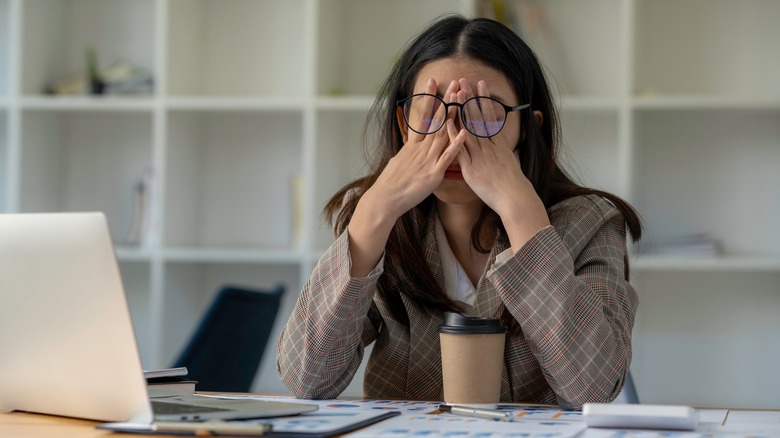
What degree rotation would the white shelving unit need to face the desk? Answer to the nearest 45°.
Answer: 0° — it already faces it

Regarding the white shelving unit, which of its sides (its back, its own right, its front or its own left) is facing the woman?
front

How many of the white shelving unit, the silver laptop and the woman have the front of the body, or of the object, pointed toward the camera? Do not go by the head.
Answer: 2

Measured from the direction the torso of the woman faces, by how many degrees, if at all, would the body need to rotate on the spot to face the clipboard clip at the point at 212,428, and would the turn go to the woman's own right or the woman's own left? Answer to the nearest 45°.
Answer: approximately 45° to the woman's own right

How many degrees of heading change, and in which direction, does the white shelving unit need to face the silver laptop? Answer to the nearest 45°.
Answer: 0° — it already faces it

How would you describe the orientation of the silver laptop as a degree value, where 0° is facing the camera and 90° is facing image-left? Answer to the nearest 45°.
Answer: approximately 225°

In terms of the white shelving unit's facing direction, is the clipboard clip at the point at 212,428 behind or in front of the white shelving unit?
in front

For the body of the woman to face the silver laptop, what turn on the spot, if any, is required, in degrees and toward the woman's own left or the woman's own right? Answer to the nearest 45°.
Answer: approximately 45° to the woman's own right

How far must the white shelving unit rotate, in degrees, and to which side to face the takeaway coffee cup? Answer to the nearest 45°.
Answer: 0° — it already faces it
